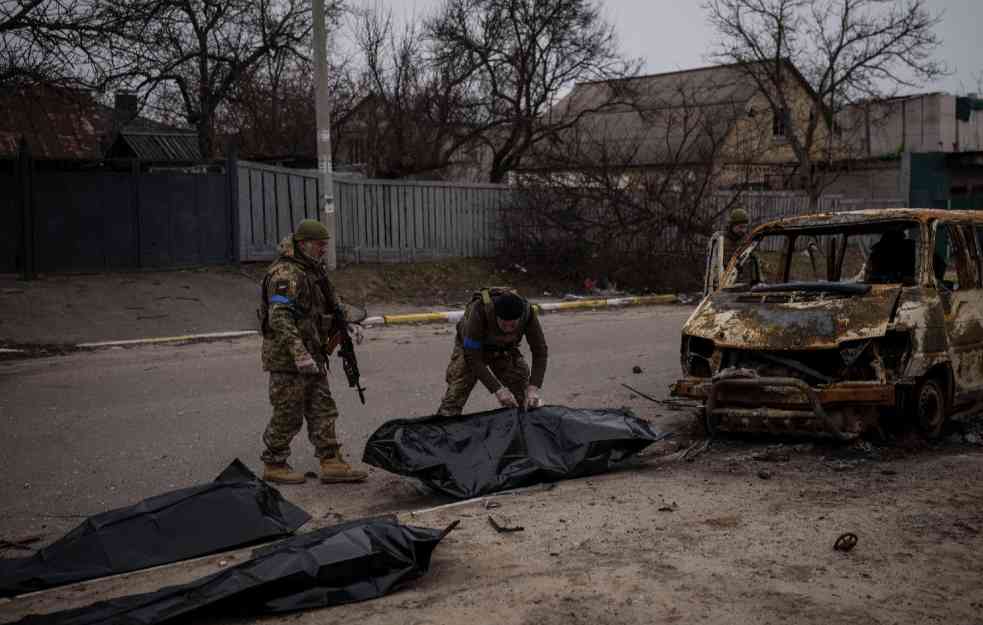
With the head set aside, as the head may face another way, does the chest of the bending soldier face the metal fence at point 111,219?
no

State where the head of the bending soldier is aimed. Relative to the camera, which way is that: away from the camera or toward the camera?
toward the camera

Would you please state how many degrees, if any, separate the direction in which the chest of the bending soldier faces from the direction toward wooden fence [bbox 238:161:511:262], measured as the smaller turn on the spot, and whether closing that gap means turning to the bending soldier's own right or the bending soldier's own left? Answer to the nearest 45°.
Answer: approximately 135° to the bending soldier's own left

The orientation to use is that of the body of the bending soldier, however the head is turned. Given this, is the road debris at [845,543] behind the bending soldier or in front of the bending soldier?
in front

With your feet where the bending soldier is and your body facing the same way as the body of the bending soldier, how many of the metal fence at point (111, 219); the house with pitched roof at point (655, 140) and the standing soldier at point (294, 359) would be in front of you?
0

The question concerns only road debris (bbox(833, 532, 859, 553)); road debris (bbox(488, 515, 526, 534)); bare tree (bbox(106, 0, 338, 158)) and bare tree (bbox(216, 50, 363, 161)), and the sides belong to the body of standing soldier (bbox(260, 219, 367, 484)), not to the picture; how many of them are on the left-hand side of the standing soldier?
2

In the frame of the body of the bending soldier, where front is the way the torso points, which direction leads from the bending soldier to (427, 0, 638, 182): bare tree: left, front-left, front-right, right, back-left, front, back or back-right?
back-left

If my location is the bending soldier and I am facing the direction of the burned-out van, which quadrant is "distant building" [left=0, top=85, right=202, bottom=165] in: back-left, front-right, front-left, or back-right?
back-left

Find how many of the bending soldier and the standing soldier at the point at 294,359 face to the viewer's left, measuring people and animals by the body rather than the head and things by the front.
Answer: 0

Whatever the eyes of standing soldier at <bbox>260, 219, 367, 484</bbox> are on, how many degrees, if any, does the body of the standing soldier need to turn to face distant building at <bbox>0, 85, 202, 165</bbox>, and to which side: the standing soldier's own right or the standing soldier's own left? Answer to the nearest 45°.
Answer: approximately 90° to the standing soldier's own left

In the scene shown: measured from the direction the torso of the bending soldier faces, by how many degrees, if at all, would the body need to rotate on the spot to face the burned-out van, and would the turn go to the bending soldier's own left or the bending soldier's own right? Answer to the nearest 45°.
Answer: approximately 45° to the bending soldier's own left

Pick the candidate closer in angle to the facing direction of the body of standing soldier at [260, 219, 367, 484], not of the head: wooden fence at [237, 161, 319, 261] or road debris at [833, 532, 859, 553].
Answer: the road debris

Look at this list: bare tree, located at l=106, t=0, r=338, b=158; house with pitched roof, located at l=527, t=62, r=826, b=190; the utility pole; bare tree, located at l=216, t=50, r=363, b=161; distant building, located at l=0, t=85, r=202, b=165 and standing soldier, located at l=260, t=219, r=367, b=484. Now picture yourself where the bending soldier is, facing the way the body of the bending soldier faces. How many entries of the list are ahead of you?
0

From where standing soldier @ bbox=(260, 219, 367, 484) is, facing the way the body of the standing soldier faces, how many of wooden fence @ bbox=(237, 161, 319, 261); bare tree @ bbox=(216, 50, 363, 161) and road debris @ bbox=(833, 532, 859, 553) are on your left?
2

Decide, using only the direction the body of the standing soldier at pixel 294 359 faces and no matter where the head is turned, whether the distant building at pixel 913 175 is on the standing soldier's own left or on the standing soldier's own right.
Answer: on the standing soldier's own left

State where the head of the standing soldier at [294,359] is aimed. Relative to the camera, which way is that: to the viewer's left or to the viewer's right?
to the viewer's right

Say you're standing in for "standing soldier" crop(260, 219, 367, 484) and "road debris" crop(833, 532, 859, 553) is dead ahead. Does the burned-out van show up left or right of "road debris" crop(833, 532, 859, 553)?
left

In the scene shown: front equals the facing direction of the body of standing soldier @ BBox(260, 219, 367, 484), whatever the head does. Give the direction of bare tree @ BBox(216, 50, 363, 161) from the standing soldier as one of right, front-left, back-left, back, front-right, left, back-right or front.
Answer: left

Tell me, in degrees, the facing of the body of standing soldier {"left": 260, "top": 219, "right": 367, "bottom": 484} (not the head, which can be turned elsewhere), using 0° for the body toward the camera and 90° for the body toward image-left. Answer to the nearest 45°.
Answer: approximately 270°

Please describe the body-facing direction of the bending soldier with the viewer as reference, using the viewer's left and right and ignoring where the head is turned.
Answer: facing the viewer and to the right of the viewer

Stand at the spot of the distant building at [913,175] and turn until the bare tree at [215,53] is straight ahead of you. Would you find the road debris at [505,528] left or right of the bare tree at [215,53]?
left

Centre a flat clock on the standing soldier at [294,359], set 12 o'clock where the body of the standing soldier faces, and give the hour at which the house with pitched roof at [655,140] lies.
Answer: The house with pitched roof is roughly at 10 o'clock from the standing soldier.
